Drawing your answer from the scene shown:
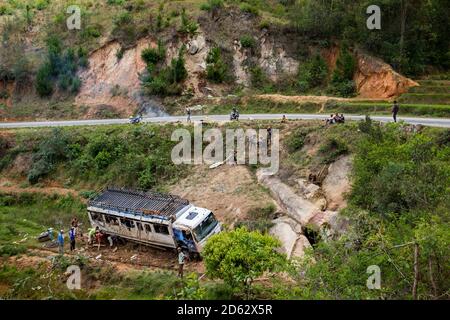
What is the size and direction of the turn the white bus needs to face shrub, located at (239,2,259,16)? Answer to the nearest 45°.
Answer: approximately 135° to its left

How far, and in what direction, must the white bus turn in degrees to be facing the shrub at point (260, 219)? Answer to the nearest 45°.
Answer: approximately 45° to its left

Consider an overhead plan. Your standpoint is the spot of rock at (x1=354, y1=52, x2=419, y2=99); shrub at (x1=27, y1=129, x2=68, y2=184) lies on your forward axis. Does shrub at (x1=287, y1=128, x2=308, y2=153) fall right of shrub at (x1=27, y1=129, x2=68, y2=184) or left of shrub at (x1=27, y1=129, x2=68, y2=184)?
left

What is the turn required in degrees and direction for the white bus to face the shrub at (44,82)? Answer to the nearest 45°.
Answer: approximately 135° to its left

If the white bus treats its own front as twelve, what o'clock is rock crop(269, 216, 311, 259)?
The rock is roughly at 11 o'clock from the white bus.

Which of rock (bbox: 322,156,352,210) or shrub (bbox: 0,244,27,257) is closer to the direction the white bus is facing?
the rock

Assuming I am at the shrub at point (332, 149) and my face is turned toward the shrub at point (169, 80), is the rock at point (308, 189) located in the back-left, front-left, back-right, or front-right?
back-left

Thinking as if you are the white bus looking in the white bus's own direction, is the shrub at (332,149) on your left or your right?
on your left

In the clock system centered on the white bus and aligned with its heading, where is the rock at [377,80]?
The rock is roughly at 9 o'clock from the white bus.

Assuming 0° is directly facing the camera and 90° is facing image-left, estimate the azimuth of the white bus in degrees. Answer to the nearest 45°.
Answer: approximately 315°
